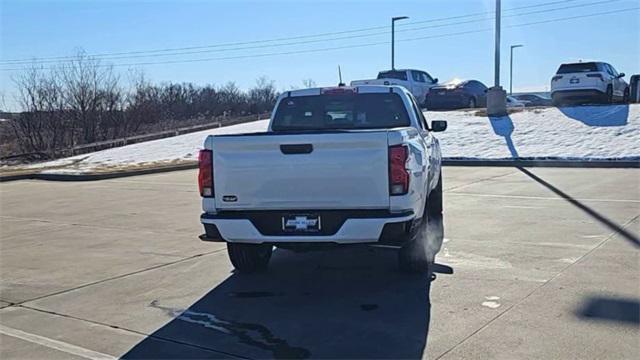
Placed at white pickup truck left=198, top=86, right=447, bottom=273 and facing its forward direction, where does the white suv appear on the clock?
The white suv is roughly at 1 o'clock from the white pickup truck.

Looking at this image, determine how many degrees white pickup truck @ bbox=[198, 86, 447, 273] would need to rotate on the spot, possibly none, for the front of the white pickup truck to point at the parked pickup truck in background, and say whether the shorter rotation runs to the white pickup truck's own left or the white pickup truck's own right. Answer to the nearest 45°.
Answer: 0° — it already faces it

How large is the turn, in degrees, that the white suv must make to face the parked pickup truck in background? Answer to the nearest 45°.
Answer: approximately 135° to its left

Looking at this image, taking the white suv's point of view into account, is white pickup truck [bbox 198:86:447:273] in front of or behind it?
behind

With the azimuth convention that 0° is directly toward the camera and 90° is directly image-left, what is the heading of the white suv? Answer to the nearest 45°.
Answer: approximately 225°

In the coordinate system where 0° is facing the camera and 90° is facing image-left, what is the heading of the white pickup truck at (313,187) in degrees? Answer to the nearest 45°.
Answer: approximately 180°

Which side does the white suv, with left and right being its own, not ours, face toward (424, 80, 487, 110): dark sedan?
left
